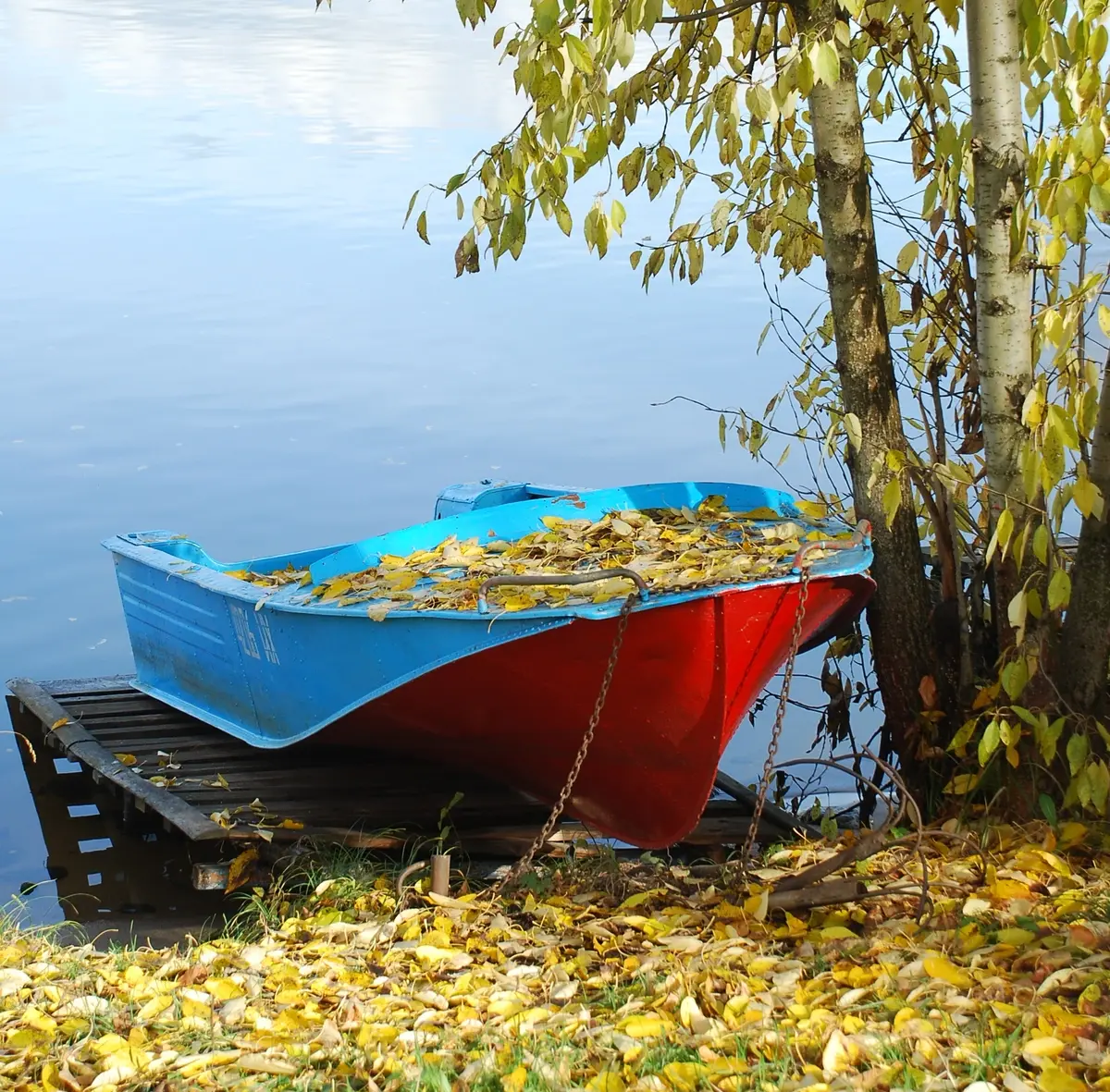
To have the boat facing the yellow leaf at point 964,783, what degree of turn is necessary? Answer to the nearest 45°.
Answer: approximately 45° to its left

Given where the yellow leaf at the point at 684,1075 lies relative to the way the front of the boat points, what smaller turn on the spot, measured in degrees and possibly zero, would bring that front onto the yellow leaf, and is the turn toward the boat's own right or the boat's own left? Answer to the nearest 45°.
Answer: approximately 45° to the boat's own right

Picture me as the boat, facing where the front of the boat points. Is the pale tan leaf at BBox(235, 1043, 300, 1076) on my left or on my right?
on my right

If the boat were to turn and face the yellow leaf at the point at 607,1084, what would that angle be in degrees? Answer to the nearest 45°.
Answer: approximately 45° to its right

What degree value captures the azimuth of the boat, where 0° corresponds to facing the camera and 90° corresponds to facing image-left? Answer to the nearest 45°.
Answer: approximately 315°

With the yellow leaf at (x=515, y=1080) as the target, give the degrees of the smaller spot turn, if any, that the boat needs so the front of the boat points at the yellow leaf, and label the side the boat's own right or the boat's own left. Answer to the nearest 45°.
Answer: approximately 45° to the boat's own right

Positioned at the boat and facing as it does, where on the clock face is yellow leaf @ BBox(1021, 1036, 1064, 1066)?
The yellow leaf is roughly at 1 o'clock from the boat.

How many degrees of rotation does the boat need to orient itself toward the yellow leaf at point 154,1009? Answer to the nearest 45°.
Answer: approximately 90° to its right
